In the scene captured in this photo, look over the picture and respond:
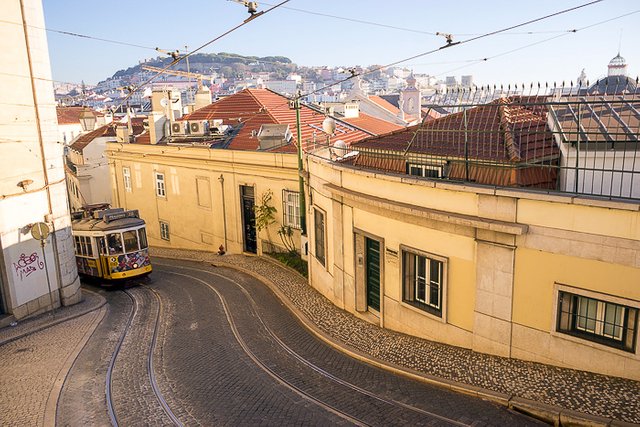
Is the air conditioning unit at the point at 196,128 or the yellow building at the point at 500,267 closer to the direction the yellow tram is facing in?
the yellow building

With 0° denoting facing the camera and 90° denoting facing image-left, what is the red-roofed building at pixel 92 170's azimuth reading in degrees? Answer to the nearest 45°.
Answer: approximately 45°

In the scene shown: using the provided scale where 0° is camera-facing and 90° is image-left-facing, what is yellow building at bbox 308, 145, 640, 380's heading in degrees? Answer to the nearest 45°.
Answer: approximately 45°

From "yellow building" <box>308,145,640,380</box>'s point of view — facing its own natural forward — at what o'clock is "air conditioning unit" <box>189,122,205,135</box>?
The air conditioning unit is roughly at 3 o'clock from the yellow building.

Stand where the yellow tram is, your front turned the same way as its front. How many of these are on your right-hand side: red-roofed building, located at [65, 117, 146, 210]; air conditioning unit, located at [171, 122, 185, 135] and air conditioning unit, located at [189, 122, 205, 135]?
0

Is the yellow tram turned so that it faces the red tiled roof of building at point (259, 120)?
no

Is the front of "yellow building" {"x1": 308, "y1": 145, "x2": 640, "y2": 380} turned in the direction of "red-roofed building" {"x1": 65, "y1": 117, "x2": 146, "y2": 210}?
no

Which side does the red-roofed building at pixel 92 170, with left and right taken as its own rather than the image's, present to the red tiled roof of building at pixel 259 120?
left

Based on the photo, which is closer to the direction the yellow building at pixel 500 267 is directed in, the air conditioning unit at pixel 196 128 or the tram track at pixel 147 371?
the tram track

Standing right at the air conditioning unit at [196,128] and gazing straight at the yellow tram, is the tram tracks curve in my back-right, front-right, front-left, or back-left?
front-left

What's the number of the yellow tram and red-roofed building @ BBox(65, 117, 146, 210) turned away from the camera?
0

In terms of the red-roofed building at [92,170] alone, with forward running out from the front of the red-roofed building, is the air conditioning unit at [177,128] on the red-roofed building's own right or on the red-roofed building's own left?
on the red-roofed building's own left

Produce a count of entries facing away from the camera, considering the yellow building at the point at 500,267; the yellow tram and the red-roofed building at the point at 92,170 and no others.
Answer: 0

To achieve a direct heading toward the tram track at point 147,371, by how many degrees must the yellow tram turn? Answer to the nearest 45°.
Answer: approximately 45° to its right

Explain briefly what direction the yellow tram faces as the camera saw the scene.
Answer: facing the viewer and to the right of the viewer

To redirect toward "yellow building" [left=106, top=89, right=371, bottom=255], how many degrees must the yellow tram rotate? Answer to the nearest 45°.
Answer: approximately 90° to its left

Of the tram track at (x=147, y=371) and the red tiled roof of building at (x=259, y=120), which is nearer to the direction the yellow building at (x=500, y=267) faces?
the tram track
